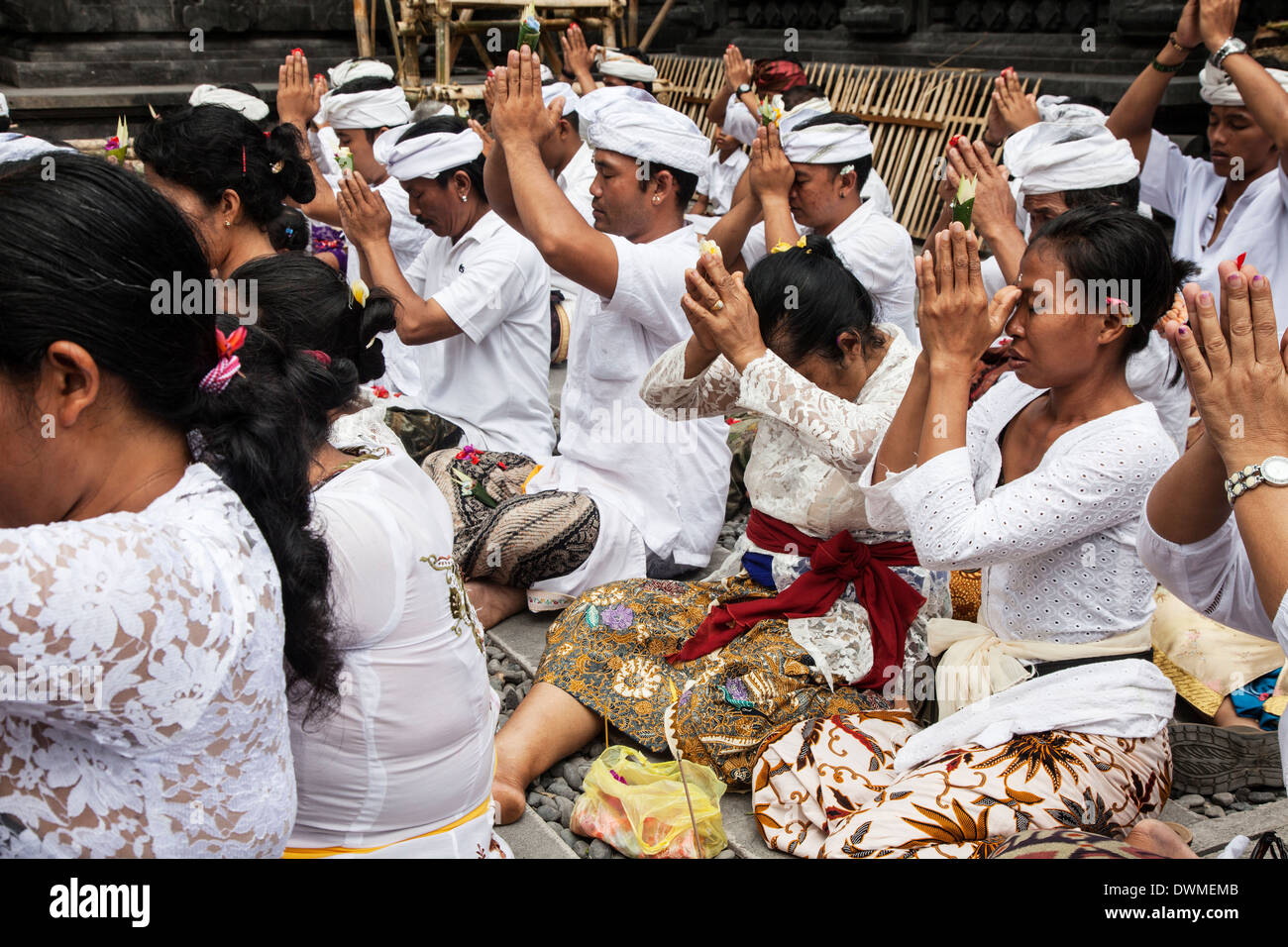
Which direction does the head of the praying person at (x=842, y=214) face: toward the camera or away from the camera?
toward the camera

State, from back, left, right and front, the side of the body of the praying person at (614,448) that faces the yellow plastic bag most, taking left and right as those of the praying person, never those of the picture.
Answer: left

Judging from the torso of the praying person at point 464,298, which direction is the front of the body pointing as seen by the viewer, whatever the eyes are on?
to the viewer's left

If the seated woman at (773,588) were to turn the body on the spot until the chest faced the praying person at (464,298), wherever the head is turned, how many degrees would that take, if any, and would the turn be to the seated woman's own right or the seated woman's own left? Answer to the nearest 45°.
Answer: approximately 90° to the seated woman's own right

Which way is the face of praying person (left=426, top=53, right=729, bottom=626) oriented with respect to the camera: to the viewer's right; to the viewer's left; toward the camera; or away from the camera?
to the viewer's left

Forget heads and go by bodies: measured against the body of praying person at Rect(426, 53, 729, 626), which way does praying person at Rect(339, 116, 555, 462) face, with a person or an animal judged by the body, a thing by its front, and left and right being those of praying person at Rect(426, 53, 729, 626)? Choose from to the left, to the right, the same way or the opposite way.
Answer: the same way

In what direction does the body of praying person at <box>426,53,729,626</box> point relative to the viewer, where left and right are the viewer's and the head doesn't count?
facing to the left of the viewer

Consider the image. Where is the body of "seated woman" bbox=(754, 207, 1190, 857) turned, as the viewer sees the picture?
to the viewer's left

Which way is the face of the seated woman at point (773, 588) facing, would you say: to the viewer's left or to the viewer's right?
to the viewer's left
